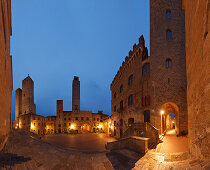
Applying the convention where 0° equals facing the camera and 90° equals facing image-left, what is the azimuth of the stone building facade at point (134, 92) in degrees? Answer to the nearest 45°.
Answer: approximately 45°

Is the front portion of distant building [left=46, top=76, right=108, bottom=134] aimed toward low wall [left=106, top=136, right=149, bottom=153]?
yes
